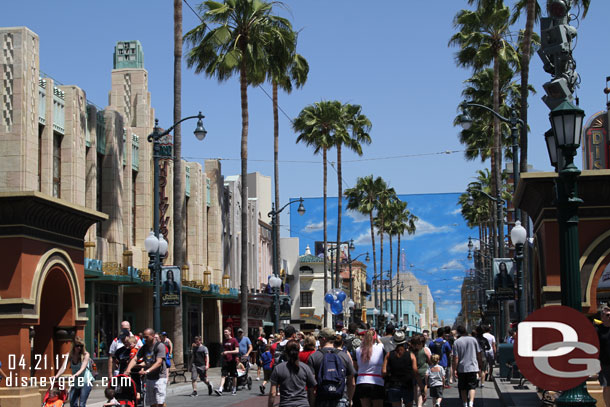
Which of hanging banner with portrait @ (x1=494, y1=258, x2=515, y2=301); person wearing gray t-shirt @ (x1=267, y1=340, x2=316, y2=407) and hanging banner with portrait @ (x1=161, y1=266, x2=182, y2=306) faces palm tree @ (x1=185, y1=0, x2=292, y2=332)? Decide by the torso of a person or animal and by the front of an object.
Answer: the person wearing gray t-shirt

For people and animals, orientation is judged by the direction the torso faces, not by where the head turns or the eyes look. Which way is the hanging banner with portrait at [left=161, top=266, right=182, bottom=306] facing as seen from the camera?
toward the camera

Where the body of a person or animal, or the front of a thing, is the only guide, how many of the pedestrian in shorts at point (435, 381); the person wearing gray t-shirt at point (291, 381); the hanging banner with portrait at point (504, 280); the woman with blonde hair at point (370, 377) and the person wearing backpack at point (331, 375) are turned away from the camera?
4

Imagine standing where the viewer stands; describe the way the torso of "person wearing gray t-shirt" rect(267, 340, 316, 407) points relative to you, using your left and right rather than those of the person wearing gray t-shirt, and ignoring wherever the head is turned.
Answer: facing away from the viewer

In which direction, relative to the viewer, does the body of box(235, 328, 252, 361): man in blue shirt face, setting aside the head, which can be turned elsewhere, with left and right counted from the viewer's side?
facing the viewer and to the left of the viewer

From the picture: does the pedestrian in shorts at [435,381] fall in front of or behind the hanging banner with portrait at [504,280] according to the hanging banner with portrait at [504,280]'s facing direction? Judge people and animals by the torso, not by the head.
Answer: in front

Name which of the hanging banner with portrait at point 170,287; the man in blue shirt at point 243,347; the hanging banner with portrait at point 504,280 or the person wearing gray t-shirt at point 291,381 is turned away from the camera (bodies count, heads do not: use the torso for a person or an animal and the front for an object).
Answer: the person wearing gray t-shirt

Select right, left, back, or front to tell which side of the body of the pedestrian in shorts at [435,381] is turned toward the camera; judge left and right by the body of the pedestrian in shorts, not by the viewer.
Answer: back

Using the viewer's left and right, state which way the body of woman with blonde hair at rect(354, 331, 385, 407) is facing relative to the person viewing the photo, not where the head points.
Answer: facing away from the viewer

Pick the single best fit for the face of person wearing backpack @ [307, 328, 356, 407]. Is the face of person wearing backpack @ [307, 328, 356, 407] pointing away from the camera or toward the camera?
away from the camera

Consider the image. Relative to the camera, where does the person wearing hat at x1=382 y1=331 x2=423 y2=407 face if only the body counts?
away from the camera

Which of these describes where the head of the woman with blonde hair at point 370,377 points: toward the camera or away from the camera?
away from the camera

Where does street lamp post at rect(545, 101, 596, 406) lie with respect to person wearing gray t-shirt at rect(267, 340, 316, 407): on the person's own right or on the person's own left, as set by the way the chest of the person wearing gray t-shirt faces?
on the person's own right

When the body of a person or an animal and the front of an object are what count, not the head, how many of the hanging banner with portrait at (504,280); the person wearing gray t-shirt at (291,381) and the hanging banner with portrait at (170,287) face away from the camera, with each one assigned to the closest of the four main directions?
1

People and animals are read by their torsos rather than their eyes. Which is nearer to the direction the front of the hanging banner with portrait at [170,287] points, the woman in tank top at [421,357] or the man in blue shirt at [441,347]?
the woman in tank top

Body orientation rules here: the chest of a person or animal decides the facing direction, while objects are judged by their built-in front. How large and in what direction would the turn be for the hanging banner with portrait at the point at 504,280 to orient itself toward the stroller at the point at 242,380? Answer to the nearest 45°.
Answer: approximately 90° to its right

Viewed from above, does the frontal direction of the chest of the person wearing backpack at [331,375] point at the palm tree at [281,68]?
yes
